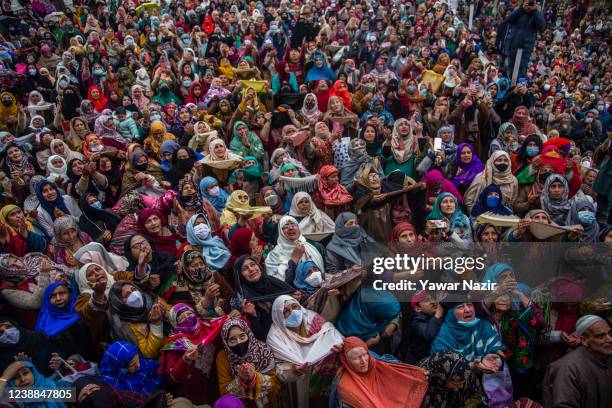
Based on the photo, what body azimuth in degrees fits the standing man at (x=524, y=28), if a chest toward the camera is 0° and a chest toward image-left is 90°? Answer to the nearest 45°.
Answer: approximately 0°
